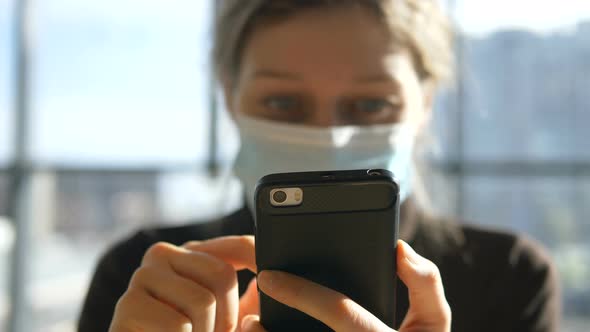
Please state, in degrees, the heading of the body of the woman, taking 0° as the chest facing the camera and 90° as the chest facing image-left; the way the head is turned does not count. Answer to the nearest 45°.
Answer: approximately 0°
